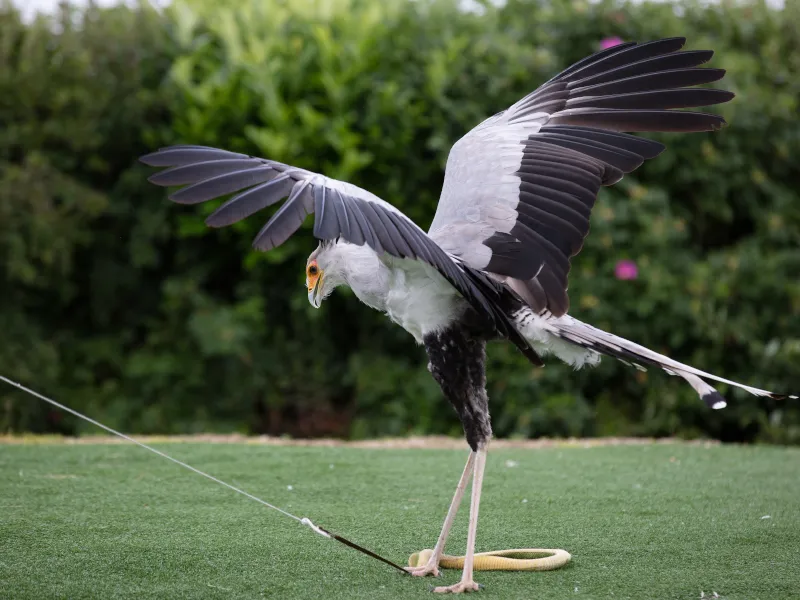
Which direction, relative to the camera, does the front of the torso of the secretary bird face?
to the viewer's left

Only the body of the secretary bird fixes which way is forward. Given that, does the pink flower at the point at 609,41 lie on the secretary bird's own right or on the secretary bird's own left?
on the secretary bird's own right

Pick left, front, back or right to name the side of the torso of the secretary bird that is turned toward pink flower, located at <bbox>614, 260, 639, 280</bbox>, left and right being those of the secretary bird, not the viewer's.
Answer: right
